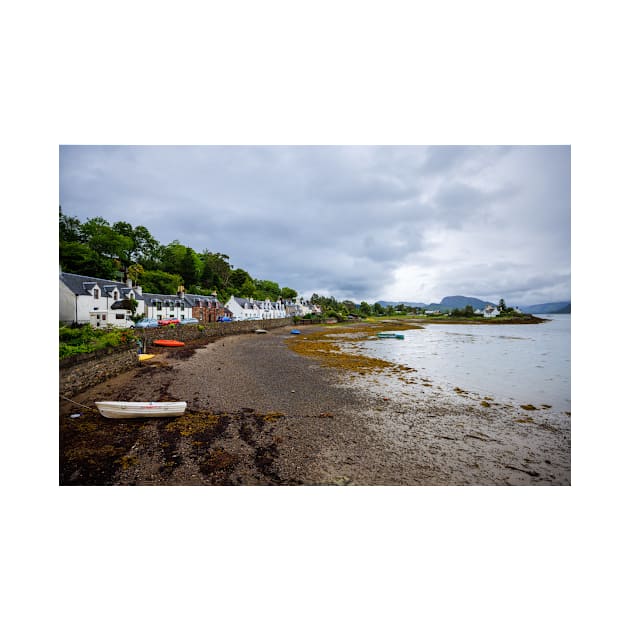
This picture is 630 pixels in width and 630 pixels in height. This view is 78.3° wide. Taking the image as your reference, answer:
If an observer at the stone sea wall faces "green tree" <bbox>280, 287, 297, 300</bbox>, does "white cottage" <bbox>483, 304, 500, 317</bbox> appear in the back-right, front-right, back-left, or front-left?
front-right

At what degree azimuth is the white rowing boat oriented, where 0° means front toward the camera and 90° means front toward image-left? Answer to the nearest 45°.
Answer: approximately 90°

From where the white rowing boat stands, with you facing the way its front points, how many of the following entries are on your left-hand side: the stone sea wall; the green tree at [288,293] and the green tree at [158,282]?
0

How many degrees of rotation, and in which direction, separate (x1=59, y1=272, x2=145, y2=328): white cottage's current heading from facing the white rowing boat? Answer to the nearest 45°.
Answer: approximately 45° to its right

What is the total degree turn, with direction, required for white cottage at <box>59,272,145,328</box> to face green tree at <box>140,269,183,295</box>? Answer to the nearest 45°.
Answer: approximately 135° to its left

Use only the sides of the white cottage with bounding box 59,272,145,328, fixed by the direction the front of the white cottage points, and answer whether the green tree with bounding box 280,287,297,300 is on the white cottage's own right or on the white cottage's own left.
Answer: on the white cottage's own left

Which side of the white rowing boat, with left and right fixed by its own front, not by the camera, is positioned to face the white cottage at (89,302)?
right

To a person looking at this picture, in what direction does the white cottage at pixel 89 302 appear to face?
facing the viewer and to the right of the viewer
